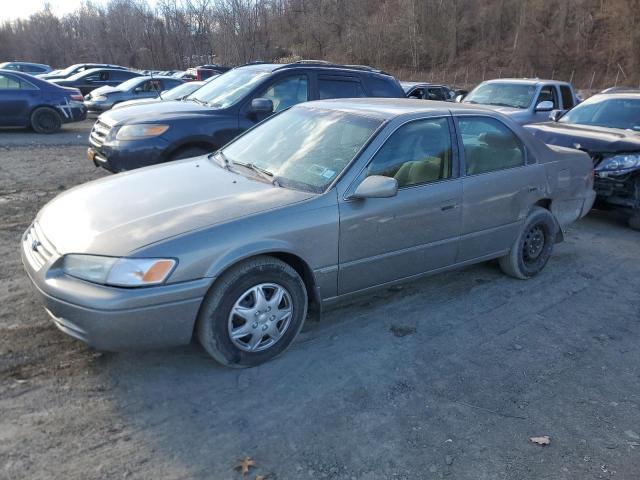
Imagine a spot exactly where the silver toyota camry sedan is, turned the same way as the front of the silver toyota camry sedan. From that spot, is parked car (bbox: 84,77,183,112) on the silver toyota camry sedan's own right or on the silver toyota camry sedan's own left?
on the silver toyota camry sedan's own right

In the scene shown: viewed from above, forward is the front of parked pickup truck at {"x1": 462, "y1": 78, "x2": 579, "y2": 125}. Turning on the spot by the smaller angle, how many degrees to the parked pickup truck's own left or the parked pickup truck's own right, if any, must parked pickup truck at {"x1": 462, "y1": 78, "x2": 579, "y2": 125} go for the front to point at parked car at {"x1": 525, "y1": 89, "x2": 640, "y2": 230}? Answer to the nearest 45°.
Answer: approximately 45° to the parked pickup truck's own left

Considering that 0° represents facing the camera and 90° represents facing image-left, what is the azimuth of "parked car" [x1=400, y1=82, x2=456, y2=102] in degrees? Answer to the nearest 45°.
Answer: approximately 45°

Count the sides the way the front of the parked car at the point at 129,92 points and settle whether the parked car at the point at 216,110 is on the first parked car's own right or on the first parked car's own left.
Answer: on the first parked car's own left

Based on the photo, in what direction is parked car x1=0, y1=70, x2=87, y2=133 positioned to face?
to the viewer's left

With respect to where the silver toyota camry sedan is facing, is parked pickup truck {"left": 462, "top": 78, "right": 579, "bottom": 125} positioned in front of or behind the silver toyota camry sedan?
behind

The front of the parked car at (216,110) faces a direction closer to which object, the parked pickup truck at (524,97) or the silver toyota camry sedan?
the silver toyota camry sedan

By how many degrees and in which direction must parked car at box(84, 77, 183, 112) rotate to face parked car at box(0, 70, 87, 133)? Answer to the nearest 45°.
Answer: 0° — it already faces it

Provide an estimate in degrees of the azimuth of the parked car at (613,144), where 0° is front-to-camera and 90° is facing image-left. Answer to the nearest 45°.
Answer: approximately 45°

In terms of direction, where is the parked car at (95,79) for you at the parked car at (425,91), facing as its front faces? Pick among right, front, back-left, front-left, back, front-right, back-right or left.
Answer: front-right
